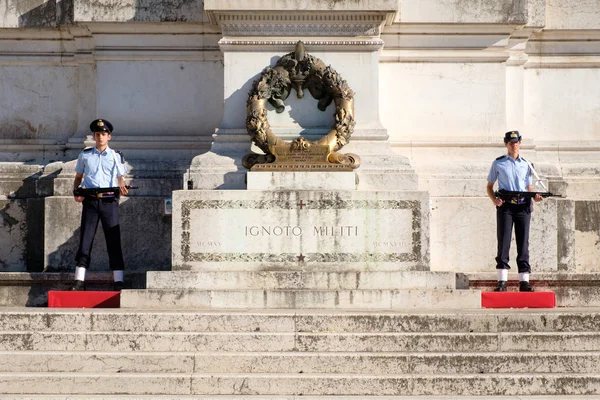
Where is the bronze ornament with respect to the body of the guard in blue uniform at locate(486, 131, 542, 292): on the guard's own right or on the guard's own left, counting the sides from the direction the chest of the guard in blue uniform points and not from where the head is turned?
on the guard's own right

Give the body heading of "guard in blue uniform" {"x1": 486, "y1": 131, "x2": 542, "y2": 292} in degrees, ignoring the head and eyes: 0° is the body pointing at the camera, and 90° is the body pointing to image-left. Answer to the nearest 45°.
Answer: approximately 0°

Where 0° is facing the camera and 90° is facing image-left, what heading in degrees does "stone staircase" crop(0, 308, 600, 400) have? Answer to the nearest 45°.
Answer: approximately 0°

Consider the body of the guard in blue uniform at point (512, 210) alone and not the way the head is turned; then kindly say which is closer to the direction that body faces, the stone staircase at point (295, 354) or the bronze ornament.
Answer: the stone staircase

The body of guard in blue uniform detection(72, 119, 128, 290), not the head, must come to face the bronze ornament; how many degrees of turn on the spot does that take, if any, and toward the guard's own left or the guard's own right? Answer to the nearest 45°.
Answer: approximately 90° to the guard's own left

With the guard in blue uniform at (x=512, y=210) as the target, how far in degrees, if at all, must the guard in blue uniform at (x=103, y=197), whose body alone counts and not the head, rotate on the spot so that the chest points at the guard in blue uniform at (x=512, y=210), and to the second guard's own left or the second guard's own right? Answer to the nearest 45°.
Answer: approximately 90° to the second guard's own left
